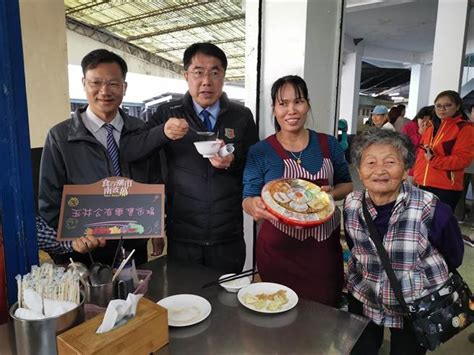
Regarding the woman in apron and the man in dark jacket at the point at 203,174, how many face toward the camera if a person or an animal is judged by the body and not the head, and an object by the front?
2

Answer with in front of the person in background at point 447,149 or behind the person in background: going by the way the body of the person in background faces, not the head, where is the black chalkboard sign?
in front

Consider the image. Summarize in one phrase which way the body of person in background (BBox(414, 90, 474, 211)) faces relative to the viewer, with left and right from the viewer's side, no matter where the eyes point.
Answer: facing the viewer and to the left of the viewer

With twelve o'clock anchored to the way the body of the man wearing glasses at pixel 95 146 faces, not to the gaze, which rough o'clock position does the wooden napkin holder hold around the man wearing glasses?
The wooden napkin holder is roughly at 12 o'clock from the man wearing glasses.

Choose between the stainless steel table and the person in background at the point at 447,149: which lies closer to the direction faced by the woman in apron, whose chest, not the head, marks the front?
the stainless steel table

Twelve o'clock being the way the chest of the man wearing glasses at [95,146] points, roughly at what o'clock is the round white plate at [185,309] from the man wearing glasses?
The round white plate is roughly at 11 o'clock from the man wearing glasses.

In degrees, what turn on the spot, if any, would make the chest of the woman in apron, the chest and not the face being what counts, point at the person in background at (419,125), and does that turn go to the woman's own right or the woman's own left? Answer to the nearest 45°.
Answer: approximately 135° to the woman's own left

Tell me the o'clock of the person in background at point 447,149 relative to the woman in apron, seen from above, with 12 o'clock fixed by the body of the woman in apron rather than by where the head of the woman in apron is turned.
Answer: The person in background is roughly at 7 o'clock from the woman in apron.
